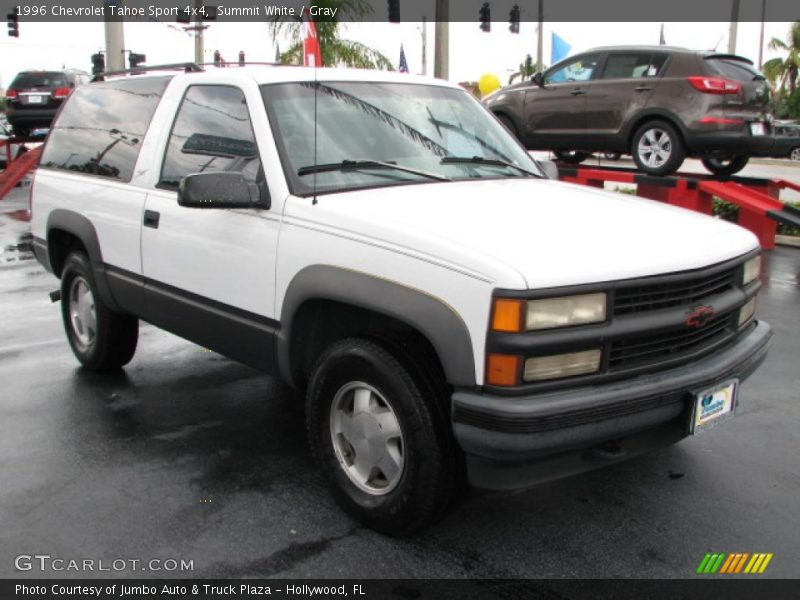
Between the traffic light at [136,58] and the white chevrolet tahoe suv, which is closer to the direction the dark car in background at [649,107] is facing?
the traffic light

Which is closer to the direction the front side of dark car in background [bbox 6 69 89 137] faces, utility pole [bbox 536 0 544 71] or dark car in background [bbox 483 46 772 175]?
the utility pole

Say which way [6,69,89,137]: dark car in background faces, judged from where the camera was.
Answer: facing away from the viewer and to the right of the viewer

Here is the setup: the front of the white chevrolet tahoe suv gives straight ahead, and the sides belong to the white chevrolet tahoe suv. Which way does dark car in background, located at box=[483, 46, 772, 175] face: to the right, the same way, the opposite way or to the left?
the opposite way

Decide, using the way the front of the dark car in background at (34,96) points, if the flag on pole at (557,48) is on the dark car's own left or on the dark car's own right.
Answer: on the dark car's own right

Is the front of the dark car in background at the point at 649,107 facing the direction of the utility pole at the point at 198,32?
yes

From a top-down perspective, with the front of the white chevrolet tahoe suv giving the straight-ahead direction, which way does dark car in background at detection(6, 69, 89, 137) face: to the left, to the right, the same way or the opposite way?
to the left

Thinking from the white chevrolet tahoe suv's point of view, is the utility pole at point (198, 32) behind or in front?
behind

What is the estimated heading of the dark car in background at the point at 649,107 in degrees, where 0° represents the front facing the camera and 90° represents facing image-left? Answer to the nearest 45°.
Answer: approximately 135°

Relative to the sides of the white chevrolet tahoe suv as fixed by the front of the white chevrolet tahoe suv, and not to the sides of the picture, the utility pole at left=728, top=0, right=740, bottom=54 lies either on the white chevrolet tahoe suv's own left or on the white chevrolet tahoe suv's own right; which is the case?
on the white chevrolet tahoe suv's own left
